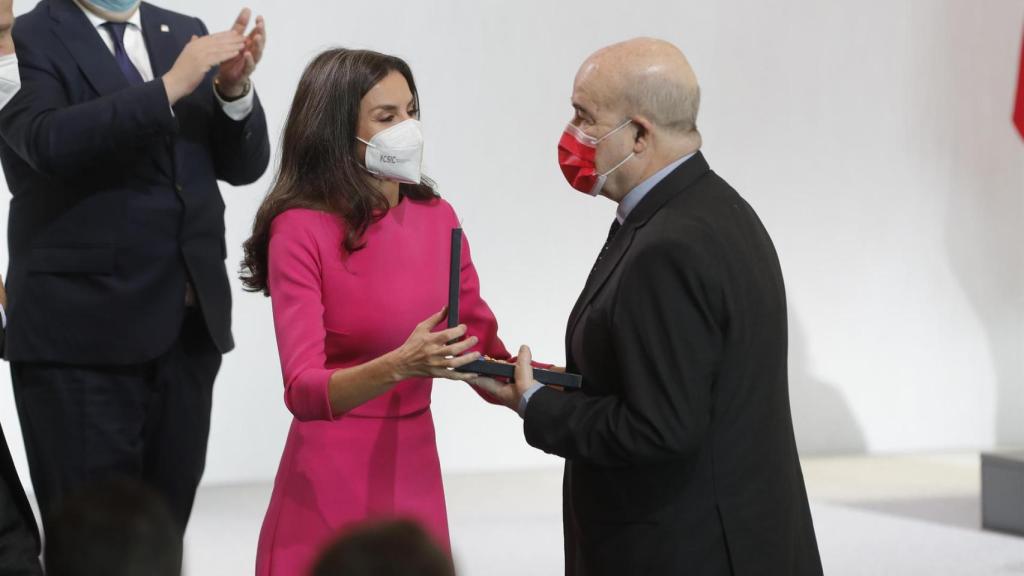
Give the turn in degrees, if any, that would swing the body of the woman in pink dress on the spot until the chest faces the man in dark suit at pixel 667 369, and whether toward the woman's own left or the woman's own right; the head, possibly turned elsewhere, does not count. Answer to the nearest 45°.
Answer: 0° — they already face them

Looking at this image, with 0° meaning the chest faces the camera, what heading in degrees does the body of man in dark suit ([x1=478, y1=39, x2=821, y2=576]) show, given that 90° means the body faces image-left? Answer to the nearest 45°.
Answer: approximately 90°

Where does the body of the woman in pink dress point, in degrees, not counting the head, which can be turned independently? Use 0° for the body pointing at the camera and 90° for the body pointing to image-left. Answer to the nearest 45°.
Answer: approximately 315°

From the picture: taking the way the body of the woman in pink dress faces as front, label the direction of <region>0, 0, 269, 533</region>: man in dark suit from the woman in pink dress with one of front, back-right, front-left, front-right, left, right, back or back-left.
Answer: back

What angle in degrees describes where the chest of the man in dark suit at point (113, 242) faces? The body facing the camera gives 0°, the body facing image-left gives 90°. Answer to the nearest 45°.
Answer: approximately 315°

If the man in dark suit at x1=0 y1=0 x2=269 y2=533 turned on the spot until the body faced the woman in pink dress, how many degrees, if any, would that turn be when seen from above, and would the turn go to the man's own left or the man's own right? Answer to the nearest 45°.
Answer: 0° — they already face them

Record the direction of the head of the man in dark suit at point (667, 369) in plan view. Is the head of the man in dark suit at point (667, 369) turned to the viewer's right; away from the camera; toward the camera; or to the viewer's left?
to the viewer's left

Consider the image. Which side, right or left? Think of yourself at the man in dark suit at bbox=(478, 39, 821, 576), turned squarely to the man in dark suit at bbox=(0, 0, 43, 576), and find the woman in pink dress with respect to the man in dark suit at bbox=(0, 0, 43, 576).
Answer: right
